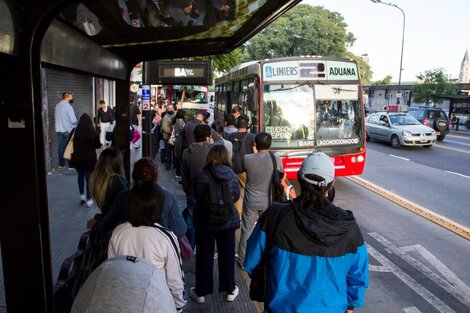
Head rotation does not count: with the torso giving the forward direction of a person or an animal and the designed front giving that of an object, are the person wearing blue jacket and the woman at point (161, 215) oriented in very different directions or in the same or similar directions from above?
same or similar directions

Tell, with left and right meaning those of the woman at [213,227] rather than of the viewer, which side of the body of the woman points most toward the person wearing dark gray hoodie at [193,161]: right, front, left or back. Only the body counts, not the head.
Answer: front

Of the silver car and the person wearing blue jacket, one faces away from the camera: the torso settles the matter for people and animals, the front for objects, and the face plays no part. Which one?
the person wearing blue jacket

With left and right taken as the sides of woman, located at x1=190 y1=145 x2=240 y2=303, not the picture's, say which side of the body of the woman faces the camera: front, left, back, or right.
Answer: back

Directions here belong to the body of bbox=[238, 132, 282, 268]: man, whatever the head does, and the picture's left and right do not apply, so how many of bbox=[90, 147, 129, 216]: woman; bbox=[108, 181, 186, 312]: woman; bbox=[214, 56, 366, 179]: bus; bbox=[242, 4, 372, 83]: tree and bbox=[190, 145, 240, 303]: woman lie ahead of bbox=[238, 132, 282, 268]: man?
2

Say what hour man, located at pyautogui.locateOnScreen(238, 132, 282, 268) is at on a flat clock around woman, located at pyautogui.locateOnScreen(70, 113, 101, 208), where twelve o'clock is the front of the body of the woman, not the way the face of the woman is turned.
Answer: The man is roughly at 5 o'clock from the woman.

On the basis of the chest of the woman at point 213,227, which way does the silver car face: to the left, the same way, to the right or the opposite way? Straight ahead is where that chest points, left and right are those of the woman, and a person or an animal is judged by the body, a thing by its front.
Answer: the opposite way

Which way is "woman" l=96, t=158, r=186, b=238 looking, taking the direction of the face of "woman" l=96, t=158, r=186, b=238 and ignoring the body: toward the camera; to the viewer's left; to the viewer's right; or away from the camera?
away from the camera

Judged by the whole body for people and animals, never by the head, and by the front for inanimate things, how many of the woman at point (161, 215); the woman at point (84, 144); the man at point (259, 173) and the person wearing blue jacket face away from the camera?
4

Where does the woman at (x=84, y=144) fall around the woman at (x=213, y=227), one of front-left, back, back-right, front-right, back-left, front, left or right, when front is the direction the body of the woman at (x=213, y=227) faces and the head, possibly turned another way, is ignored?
front-left

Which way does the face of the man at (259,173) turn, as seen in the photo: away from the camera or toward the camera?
away from the camera

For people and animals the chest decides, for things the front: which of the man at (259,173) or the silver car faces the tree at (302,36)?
the man

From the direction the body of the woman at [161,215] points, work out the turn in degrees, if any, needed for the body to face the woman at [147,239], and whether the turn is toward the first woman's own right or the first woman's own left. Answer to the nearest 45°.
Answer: approximately 180°

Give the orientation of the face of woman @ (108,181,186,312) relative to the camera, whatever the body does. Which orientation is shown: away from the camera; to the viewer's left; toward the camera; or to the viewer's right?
away from the camera

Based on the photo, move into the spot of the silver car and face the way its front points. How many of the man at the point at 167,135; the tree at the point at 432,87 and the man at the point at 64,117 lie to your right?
2

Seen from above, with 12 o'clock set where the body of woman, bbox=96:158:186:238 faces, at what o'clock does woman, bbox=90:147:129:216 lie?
woman, bbox=90:147:129:216 is roughly at 11 o'clock from woman, bbox=96:158:186:238.

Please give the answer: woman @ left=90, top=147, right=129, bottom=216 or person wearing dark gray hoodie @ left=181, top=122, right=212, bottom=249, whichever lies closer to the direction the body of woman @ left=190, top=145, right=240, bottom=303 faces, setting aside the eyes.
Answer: the person wearing dark gray hoodie

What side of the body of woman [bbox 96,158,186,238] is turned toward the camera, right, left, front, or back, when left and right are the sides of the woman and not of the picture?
back
